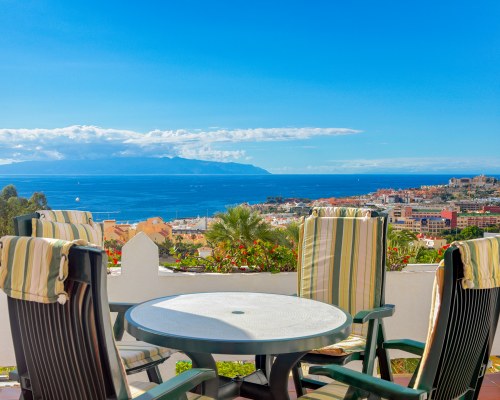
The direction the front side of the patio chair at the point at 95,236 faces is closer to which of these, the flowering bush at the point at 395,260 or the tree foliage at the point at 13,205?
the flowering bush

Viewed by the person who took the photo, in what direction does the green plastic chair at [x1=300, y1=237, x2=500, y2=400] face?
facing away from the viewer and to the left of the viewer

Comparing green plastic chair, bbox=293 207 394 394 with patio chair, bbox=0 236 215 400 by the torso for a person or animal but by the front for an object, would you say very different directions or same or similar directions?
very different directions

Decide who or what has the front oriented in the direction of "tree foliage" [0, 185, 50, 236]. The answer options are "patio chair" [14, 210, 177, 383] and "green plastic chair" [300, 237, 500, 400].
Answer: the green plastic chair

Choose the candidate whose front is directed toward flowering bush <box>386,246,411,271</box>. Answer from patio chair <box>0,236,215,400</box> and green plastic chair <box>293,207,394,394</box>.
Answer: the patio chair

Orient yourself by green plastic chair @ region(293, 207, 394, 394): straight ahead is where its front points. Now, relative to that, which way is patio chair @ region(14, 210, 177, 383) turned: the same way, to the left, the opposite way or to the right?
to the left

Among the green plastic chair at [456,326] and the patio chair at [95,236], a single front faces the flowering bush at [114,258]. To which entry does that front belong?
the green plastic chair

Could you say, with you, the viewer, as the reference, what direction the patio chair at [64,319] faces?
facing away from the viewer and to the right of the viewer

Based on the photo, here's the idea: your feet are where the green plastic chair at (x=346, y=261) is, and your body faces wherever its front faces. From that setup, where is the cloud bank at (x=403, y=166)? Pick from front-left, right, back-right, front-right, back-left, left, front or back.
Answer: back-right

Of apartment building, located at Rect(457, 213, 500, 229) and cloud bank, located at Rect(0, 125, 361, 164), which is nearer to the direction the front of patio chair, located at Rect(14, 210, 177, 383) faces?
the apartment building

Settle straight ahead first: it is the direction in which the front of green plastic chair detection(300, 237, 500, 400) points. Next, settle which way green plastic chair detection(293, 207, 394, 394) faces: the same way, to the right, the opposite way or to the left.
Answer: to the left
